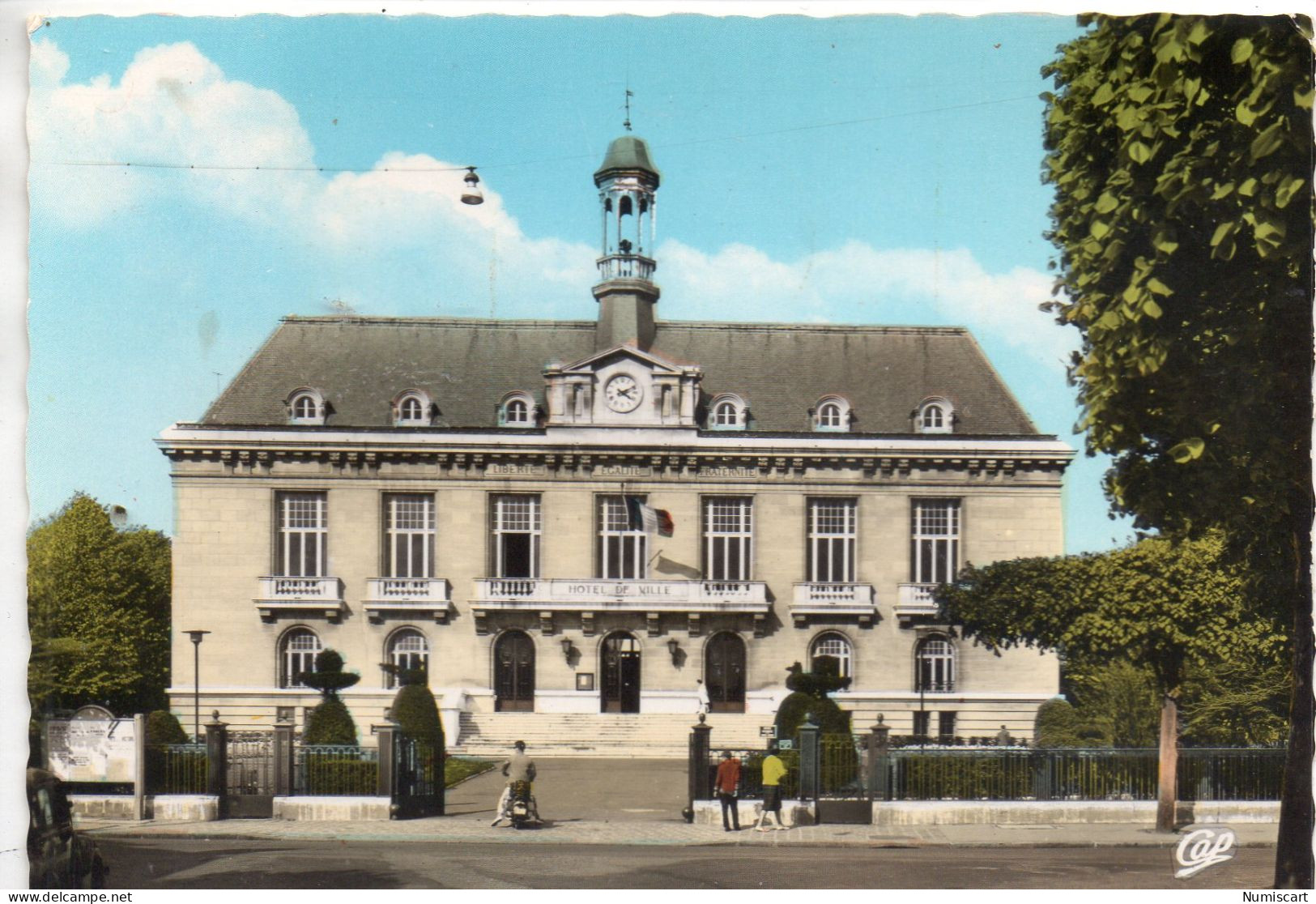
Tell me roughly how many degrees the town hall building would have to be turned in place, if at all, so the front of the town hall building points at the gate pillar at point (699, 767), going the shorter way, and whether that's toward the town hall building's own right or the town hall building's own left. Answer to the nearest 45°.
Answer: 0° — it already faces it

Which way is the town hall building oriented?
toward the camera
